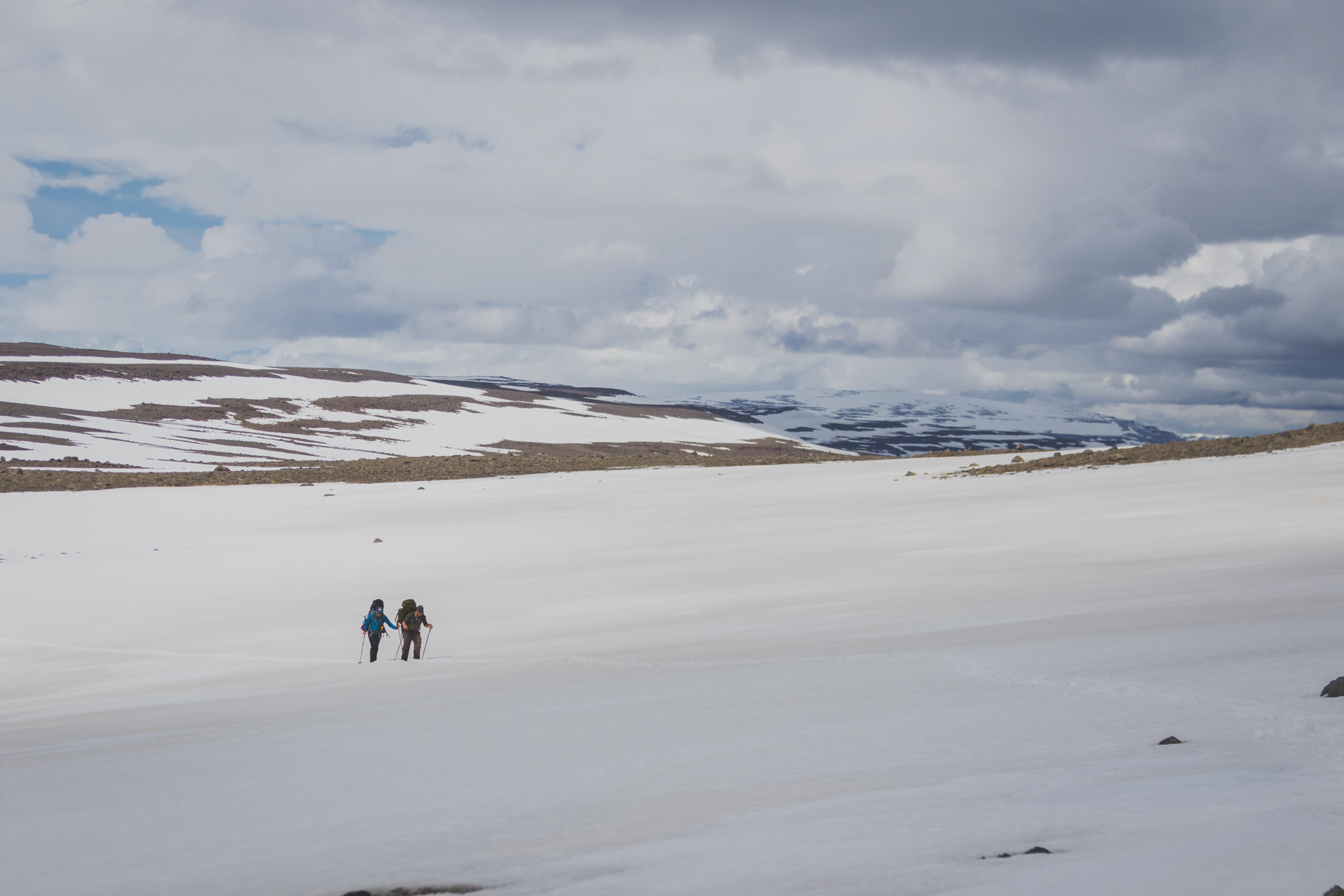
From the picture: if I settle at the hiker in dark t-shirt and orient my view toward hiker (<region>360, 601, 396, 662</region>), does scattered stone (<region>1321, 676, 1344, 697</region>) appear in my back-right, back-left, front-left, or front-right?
back-left

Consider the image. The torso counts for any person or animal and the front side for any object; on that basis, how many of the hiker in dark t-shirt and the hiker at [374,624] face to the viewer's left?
0

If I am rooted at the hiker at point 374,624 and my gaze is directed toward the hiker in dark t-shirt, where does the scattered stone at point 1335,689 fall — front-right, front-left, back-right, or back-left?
front-right

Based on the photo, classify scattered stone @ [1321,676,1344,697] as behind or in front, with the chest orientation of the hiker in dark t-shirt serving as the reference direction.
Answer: in front

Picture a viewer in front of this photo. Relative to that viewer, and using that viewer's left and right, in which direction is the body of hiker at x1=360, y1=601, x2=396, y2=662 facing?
facing the viewer and to the right of the viewer

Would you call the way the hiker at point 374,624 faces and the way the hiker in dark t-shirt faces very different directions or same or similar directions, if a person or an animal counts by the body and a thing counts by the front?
same or similar directions
